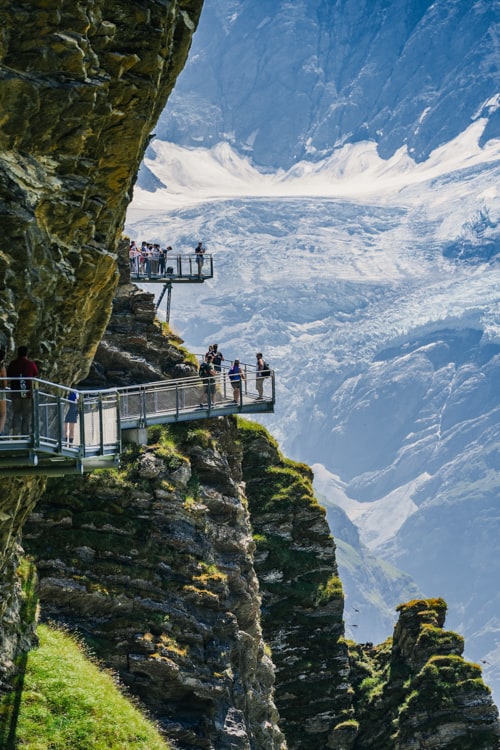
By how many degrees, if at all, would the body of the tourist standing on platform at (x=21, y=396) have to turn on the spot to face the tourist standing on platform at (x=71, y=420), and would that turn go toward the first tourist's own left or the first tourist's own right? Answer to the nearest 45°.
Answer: approximately 45° to the first tourist's own right

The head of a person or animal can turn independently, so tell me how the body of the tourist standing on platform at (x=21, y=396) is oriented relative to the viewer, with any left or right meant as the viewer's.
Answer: facing away from the viewer

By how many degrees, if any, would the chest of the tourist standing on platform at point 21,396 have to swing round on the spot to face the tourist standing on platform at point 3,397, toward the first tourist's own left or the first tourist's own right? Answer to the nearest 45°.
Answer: approximately 135° to the first tourist's own left
